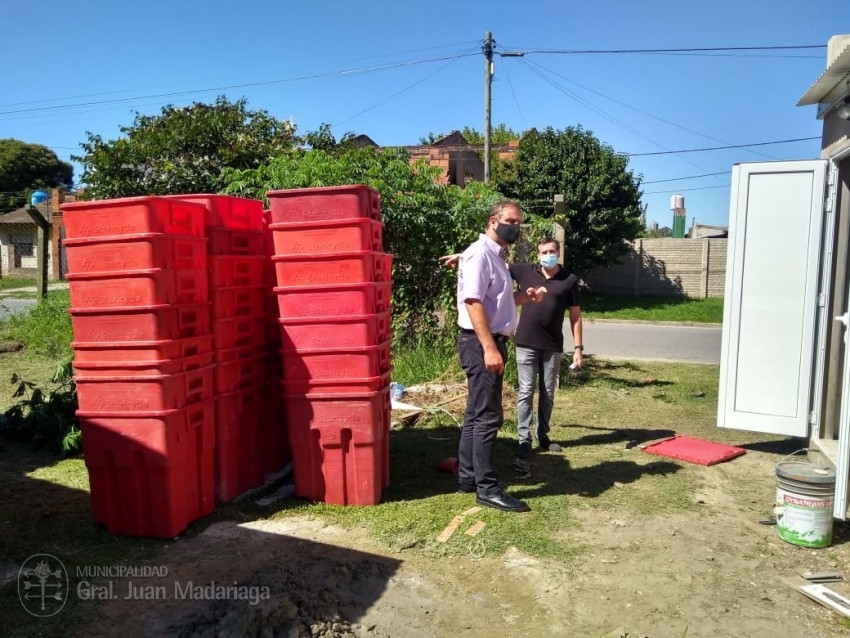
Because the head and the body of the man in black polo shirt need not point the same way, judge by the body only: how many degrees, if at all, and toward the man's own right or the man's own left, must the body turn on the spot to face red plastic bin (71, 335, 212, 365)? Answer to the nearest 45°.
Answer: approximately 45° to the man's own right

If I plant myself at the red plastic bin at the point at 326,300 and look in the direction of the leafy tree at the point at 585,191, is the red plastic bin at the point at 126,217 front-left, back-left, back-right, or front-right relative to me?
back-left

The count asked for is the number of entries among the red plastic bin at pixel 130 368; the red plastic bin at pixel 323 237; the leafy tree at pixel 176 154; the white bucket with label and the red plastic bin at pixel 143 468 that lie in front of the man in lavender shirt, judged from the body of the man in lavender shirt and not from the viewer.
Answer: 1

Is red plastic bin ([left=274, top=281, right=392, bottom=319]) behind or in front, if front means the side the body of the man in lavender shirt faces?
behind

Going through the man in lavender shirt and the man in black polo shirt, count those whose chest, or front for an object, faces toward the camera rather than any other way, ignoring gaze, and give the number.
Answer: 1

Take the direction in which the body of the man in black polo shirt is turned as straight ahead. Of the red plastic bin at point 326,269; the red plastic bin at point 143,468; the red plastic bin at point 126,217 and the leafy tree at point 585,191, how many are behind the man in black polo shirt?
1

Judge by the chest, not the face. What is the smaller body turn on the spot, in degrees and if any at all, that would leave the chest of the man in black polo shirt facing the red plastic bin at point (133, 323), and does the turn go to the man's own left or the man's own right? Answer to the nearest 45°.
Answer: approximately 45° to the man's own right

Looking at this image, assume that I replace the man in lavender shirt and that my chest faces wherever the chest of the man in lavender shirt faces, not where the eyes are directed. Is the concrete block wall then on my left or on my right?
on my left

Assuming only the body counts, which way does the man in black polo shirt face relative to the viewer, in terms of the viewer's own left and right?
facing the viewer

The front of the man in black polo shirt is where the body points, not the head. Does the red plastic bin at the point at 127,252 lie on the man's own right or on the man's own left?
on the man's own right

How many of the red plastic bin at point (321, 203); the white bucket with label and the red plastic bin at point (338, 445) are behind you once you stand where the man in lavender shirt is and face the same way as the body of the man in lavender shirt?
2

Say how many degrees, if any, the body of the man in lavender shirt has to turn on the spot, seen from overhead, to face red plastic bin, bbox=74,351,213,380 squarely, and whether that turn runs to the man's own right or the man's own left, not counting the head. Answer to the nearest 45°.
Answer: approximately 180°

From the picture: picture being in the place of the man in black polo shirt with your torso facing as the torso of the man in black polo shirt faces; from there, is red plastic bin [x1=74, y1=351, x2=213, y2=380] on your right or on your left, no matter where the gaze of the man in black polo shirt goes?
on your right

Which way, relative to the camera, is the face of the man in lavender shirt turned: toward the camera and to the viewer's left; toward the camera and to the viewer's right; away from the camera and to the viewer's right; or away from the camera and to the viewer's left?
toward the camera and to the viewer's right

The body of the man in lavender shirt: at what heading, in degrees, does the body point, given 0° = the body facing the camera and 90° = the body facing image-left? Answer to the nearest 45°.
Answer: approximately 270°

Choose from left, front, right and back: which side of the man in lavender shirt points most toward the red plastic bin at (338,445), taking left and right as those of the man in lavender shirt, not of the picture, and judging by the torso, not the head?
back

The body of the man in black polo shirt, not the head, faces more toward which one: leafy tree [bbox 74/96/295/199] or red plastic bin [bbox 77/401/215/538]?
the red plastic bin

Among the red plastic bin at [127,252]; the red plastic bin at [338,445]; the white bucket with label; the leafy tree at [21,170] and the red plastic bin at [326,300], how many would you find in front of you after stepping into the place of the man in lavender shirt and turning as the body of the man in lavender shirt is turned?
1

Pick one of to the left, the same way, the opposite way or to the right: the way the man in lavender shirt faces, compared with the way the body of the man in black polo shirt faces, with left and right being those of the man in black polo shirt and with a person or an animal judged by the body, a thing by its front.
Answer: to the left
